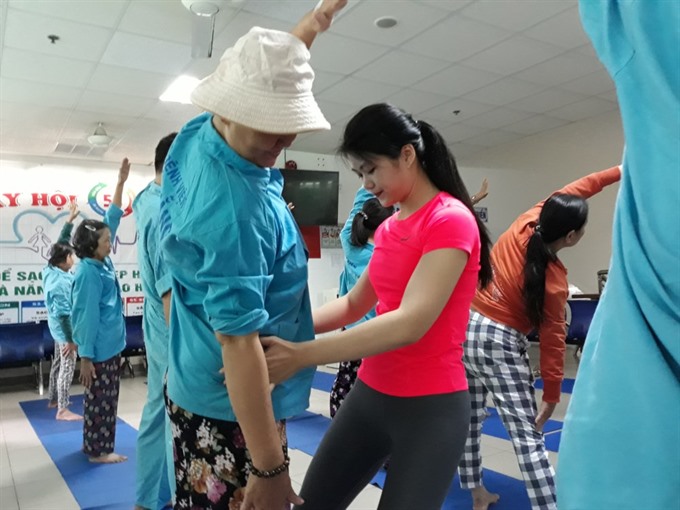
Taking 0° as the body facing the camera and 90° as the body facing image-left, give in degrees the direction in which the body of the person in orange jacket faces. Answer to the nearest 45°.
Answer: approximately 225°

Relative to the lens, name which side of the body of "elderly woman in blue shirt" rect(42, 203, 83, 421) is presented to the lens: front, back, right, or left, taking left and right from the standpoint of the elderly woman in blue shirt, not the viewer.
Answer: right

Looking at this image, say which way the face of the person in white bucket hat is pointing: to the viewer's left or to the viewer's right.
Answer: to the viewer's right

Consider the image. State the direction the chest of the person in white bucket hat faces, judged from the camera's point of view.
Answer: to the viewer's right
